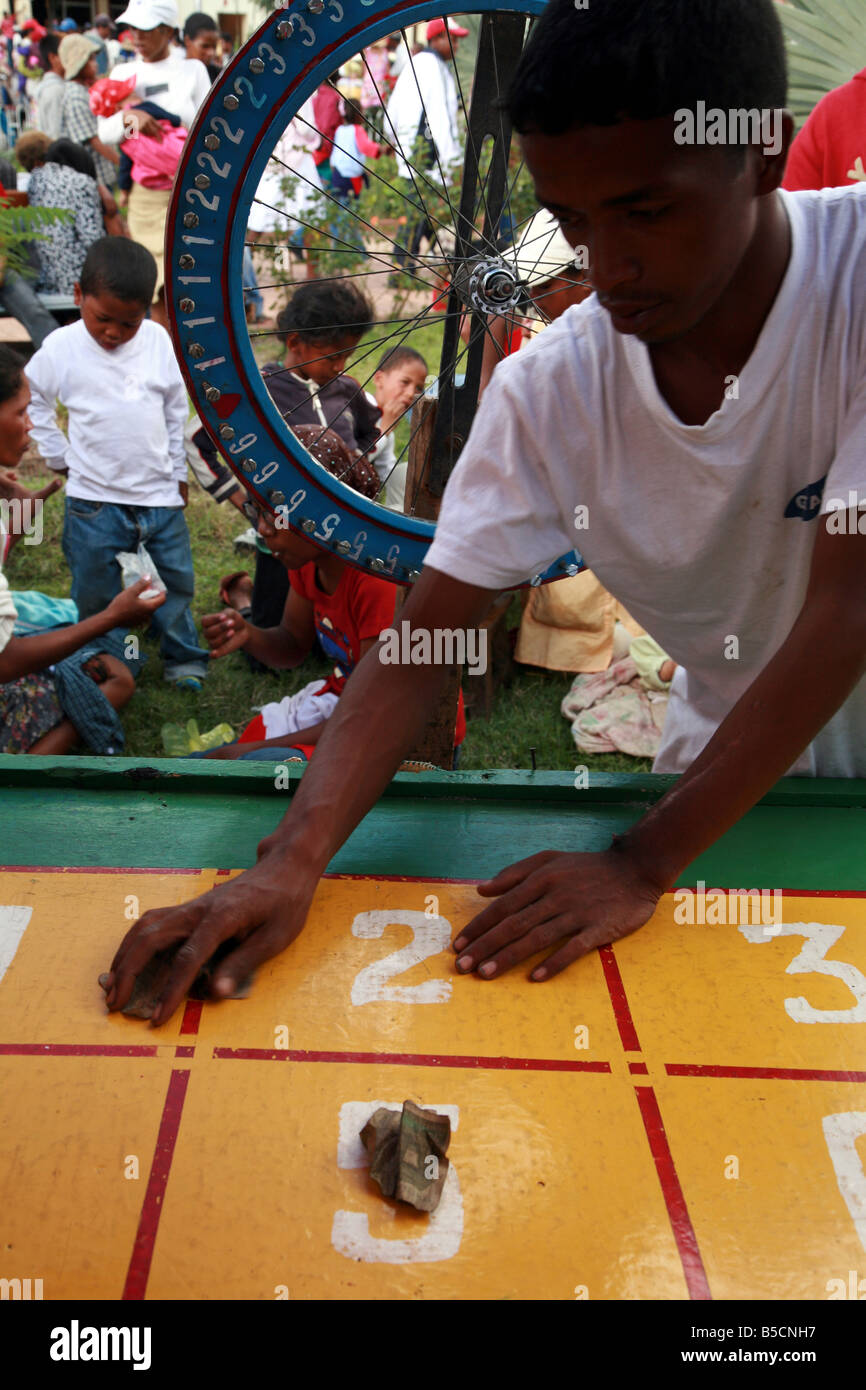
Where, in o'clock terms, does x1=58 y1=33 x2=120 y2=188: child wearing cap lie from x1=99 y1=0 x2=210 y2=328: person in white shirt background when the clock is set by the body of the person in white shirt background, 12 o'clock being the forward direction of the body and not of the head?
The child wearing cap is roughly at 4 o'clock from the person in white shirt background.

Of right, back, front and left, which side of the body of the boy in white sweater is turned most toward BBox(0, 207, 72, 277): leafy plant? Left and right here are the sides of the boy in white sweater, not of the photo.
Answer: back

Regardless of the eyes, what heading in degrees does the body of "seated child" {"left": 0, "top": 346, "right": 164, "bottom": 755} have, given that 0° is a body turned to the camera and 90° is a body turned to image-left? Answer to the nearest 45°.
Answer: approximately 270°

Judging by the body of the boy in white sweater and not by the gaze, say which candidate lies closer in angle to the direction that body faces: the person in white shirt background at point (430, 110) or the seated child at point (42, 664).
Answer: the seated child

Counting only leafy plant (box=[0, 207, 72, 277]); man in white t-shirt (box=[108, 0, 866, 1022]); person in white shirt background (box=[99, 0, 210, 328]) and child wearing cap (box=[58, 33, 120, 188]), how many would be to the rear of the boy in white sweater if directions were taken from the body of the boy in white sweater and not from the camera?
3

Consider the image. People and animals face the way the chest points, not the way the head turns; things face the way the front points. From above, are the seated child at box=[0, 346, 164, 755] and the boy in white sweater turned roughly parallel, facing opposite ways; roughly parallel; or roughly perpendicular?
roughly perpendicular

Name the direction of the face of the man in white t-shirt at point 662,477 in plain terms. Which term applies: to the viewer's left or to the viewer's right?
to the viewer's left
